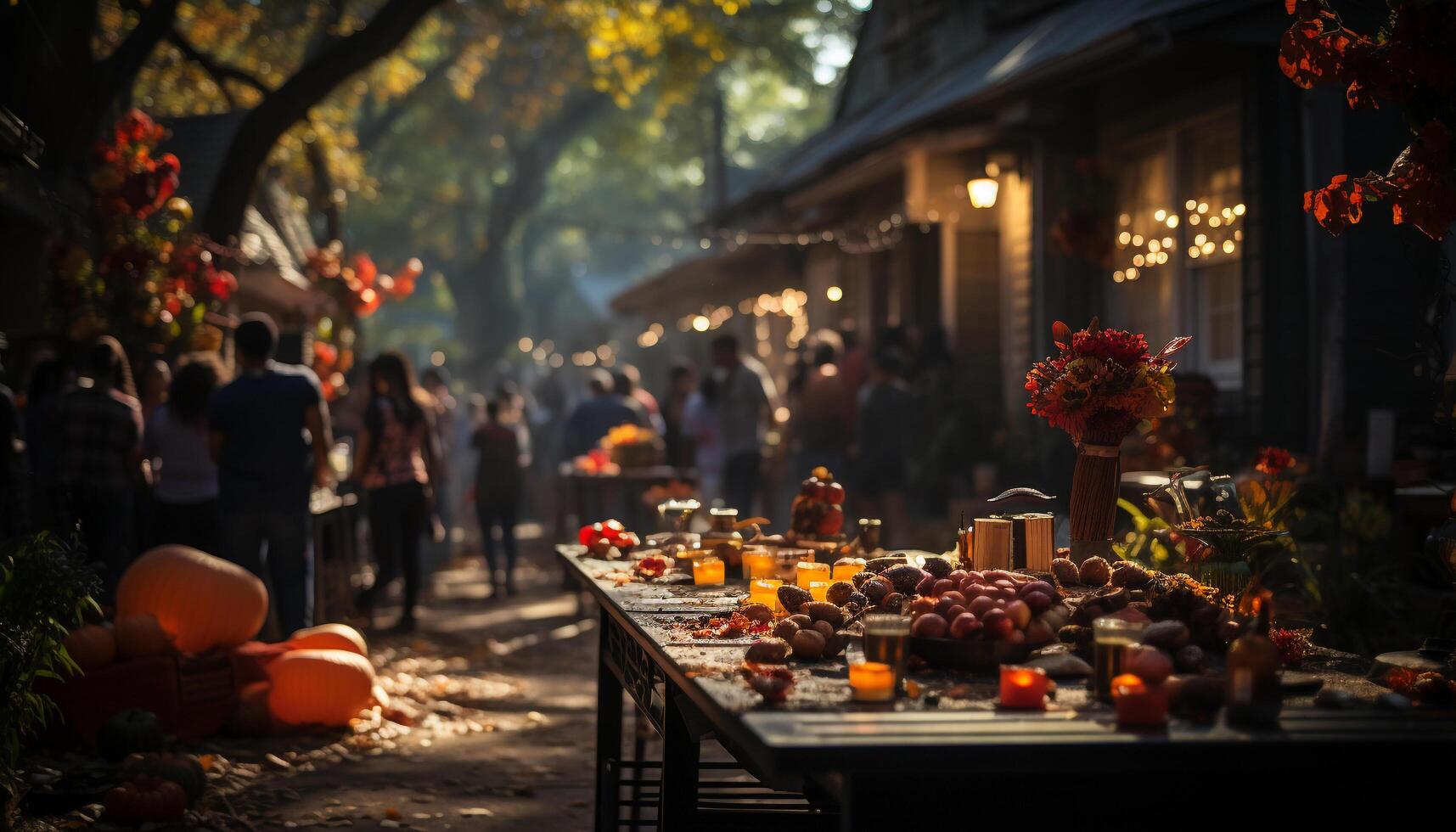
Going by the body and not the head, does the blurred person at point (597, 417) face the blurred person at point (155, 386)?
no

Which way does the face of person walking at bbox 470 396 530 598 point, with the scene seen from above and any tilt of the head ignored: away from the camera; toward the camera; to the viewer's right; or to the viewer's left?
away from the camera

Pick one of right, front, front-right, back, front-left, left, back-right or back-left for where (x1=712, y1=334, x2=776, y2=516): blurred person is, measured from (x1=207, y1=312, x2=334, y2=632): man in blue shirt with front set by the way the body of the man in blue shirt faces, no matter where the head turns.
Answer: front-right

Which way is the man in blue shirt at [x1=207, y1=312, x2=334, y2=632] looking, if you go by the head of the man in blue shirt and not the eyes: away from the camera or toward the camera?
away from the camera

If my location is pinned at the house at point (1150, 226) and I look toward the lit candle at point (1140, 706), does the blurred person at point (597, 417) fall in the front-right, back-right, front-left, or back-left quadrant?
back-right

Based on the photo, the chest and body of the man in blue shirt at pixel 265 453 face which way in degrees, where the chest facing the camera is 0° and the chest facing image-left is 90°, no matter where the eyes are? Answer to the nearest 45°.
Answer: approximately 180°

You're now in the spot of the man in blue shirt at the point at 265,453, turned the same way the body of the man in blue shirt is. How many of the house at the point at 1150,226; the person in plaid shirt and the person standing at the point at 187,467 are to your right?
1

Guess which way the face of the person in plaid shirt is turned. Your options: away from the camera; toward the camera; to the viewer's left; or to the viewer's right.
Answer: away from the camera

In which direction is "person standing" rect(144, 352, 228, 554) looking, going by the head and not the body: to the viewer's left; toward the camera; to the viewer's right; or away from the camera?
away from the camera

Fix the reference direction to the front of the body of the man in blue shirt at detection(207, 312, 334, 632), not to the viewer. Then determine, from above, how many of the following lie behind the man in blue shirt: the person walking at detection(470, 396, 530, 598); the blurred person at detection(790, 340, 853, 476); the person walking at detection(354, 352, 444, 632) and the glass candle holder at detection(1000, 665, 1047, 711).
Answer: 1
